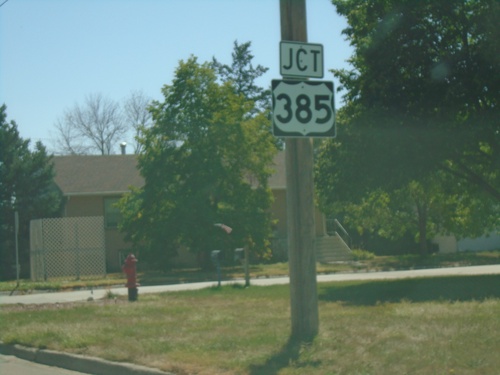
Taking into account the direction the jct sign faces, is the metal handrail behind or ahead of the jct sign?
behind

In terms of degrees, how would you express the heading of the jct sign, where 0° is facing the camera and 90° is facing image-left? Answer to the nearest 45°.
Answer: approximately 0°

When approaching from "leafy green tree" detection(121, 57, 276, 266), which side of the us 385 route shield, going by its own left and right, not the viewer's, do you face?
back

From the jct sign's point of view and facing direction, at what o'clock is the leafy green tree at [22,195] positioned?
The leafy green tree is roughly at 5 o'clock from the jct sign.

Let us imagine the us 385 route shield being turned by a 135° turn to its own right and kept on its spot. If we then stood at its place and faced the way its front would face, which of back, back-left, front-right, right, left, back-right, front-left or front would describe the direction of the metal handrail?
front-right

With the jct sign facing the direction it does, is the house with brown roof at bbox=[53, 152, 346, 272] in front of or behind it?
behind

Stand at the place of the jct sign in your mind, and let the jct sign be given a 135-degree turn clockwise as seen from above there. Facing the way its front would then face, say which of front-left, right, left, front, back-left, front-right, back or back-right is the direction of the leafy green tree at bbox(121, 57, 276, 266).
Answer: front-right

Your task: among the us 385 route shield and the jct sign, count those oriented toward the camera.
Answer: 2

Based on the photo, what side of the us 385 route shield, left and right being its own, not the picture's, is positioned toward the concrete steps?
back
